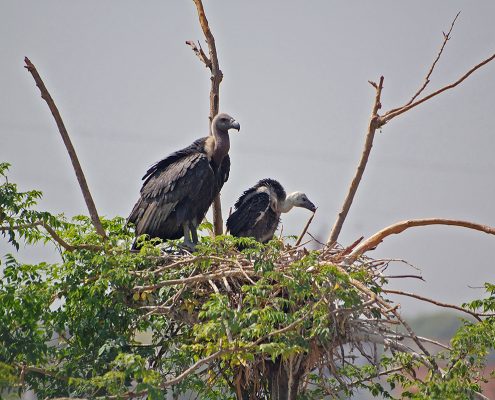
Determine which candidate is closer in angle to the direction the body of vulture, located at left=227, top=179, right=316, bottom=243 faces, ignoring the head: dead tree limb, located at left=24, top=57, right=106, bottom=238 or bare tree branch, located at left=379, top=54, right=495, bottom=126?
the bare tree branch

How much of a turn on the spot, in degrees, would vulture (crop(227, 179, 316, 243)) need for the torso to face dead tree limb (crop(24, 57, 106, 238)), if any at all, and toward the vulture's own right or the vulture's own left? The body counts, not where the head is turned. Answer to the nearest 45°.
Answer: approximately 135° to the vulture's own right

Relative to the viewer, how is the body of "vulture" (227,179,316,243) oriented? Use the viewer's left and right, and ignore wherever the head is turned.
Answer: facing to the right of the viewer

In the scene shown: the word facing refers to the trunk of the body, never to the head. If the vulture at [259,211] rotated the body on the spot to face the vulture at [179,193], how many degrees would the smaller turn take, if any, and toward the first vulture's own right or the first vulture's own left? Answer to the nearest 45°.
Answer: approximately 135° to the first vulture's own right
